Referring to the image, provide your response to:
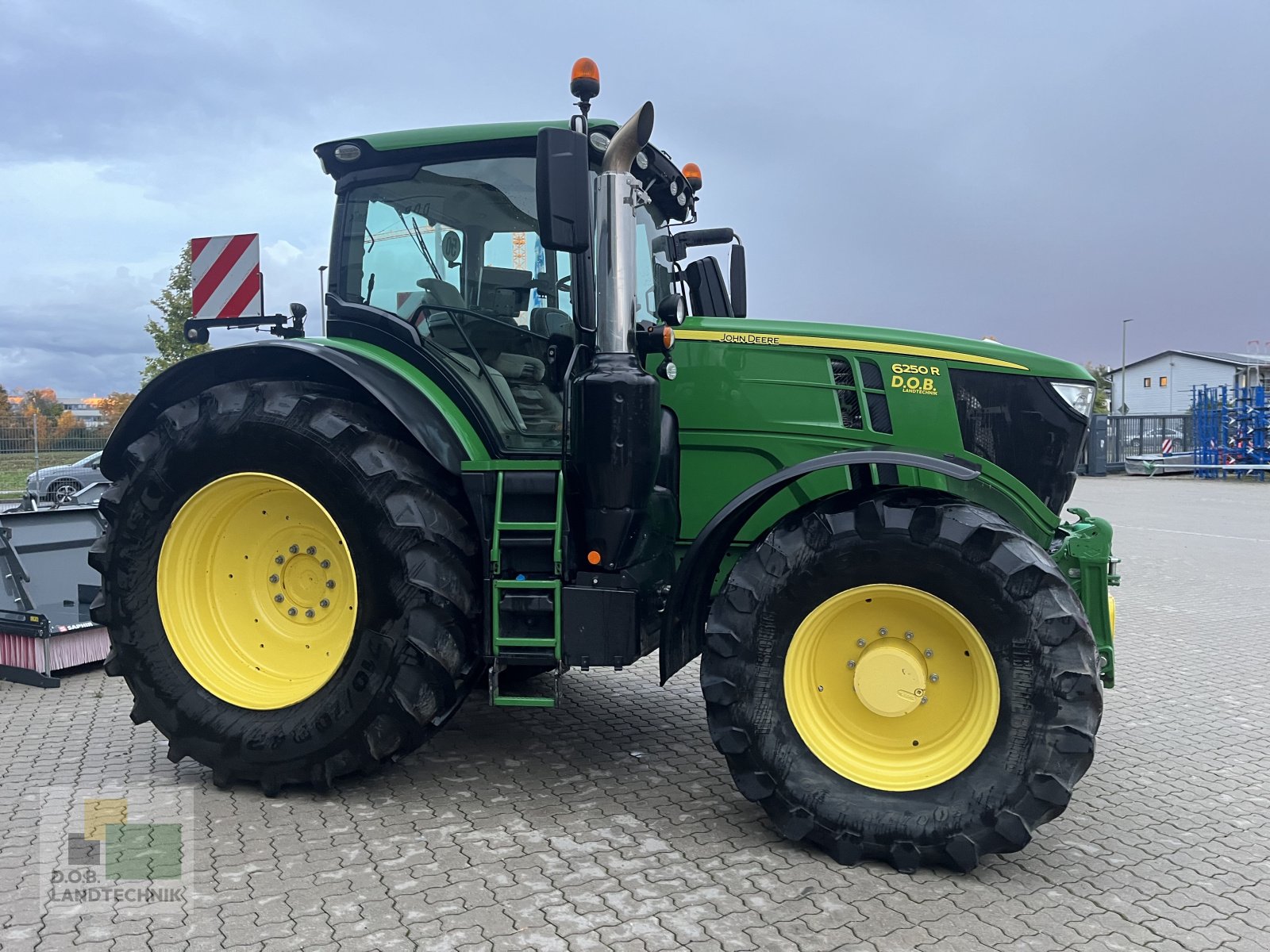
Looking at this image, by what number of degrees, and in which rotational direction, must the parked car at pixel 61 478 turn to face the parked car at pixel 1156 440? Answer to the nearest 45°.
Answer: approximately 180°

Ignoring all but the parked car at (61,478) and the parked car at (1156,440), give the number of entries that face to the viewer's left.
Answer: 2

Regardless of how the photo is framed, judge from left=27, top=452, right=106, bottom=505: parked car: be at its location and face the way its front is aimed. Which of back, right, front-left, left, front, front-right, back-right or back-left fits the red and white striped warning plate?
left

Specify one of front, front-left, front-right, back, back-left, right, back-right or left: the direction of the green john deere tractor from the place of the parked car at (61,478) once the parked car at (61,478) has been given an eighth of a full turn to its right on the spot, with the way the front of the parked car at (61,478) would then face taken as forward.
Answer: back-left

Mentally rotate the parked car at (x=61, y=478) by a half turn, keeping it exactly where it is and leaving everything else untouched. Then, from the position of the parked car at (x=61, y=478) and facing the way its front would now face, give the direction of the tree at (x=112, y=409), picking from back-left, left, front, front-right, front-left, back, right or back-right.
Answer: left

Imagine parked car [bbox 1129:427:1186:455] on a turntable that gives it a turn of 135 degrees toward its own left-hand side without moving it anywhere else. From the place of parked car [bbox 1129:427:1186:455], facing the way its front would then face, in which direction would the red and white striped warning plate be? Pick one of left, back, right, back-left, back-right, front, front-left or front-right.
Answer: front-right

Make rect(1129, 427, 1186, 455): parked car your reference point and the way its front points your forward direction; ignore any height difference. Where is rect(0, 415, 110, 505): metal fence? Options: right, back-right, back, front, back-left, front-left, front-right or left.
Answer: front-left

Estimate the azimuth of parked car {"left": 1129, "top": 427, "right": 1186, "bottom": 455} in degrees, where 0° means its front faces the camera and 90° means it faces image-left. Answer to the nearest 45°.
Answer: approximately 90°

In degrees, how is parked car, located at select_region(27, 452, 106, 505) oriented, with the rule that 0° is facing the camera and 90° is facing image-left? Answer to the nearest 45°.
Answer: approximately 90°

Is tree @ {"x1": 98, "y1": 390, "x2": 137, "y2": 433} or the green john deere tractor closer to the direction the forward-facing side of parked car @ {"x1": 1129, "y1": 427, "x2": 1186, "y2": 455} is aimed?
the tree

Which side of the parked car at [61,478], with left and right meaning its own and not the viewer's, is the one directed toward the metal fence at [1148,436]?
back

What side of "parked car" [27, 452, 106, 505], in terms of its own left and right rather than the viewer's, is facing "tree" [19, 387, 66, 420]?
right

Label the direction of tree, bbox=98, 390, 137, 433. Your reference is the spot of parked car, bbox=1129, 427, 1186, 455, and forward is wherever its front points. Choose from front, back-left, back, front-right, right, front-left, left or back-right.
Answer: front-left

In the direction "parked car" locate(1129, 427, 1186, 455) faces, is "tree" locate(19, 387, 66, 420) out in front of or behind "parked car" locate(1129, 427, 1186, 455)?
in front
